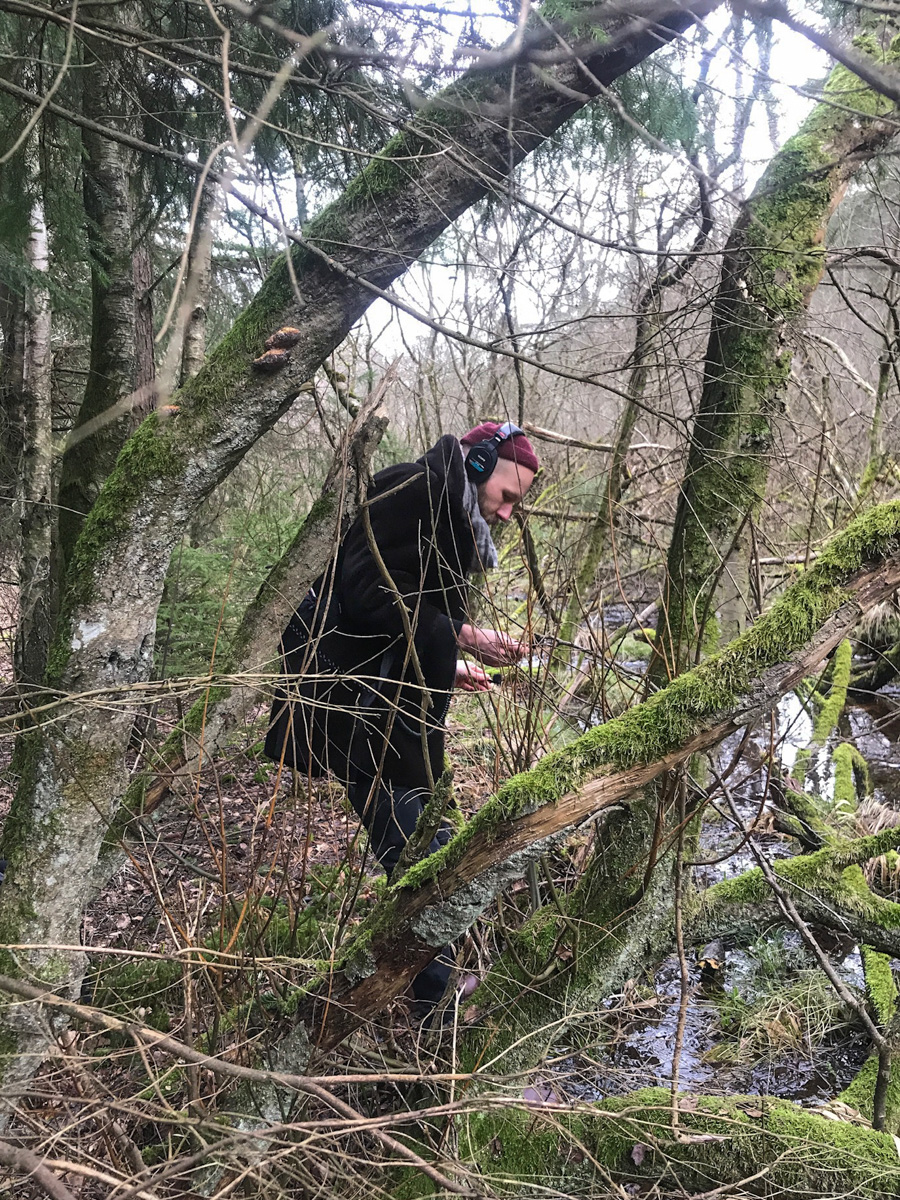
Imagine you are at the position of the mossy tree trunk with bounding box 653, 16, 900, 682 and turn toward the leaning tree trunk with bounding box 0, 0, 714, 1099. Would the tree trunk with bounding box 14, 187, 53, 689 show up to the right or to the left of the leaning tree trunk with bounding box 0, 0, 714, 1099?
right

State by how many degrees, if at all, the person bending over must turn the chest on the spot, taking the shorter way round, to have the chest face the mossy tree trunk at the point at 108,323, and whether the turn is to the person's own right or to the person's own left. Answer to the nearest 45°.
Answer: approximately 135° to the person's own left

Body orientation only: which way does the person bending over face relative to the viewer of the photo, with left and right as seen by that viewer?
facing to the right of the viewer

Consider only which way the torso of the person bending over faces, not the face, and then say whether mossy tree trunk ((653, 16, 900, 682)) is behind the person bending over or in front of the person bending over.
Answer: in front

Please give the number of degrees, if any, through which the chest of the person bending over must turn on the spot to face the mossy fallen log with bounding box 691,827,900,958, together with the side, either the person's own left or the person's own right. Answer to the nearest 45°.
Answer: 0° — they already face it

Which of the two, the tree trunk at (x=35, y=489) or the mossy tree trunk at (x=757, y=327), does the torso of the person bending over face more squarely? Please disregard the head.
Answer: the mossy tree trunk

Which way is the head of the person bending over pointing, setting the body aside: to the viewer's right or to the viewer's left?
to the viewer's right

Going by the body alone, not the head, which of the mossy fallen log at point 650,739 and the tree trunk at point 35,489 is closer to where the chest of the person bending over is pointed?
the mossy fallen log

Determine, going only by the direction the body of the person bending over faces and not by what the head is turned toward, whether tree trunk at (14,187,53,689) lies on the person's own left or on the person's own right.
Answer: on the person's own left
